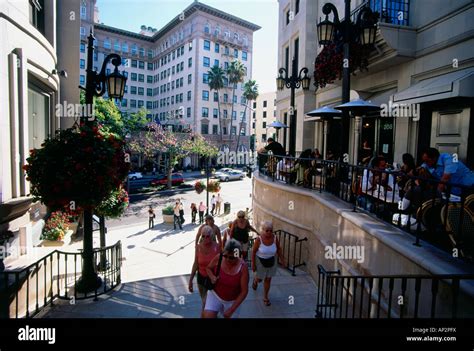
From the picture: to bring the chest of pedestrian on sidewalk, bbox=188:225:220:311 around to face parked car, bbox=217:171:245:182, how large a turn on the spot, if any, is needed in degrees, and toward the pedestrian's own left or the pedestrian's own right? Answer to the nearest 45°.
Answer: approximately 180°

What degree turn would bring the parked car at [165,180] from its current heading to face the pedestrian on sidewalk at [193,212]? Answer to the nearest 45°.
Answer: approximately 90° to its left

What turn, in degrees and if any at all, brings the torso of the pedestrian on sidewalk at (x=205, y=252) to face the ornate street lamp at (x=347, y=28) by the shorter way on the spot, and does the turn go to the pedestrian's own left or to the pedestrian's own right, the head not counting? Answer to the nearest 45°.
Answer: approximately 135° to the pedestrian's own left

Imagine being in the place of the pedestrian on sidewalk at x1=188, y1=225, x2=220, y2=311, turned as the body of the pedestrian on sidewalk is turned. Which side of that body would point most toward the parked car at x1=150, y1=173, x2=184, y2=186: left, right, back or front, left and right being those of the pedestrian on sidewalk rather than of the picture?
back

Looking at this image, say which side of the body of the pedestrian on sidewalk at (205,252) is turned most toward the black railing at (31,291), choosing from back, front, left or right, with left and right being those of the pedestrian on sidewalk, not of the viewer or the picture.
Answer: right

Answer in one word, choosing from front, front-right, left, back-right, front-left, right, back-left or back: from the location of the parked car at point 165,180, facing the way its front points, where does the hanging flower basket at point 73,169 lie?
left

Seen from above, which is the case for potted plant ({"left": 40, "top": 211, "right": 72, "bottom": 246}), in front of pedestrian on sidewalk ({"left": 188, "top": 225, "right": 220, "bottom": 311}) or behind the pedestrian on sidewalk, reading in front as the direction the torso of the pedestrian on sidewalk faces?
behind

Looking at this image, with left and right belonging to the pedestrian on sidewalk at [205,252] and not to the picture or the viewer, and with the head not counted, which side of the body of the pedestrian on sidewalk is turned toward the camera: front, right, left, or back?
front

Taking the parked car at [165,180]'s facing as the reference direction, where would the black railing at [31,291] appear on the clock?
The black railing is roughly at 9 o'clock from the parked car.

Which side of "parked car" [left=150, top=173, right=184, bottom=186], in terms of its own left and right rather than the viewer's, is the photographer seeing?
left

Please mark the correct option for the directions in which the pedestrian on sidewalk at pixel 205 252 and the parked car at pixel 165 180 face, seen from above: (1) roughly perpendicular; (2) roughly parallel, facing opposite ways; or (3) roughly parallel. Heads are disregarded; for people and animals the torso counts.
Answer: roughly perpendicular
